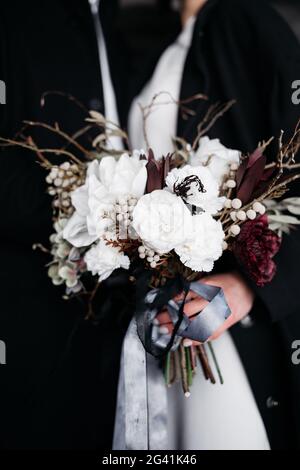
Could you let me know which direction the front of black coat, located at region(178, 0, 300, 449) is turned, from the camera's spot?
facing the viewer and to the left of the viewer
